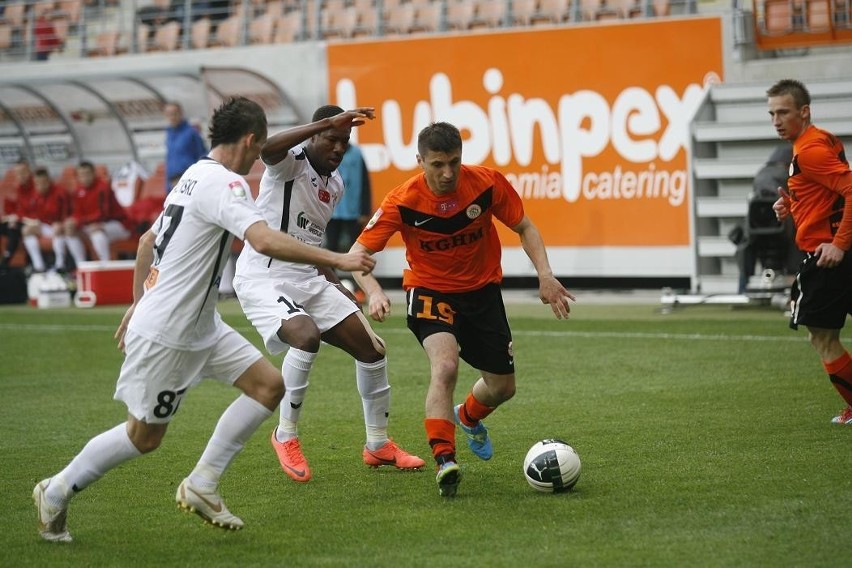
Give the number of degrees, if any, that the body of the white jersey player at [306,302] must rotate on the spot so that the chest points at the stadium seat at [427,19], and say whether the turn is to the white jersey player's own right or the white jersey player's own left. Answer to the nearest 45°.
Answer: approximately 135° to the white jersey player's own left

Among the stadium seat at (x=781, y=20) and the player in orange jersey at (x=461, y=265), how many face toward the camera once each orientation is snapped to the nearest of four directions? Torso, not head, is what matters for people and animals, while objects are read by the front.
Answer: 2

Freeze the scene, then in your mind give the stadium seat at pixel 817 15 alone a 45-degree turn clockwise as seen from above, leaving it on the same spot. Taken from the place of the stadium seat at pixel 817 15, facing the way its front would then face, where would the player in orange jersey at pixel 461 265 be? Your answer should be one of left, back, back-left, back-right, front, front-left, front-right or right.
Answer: front-left

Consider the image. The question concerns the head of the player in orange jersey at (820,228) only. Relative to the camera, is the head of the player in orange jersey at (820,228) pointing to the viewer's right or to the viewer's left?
to the viewer's left

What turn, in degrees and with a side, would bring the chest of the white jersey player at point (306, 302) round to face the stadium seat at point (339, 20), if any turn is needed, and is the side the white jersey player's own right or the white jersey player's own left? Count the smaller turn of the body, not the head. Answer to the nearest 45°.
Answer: approximately 135° to the white jersey player's own left

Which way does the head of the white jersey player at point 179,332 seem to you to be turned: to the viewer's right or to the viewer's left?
to the viewer's right

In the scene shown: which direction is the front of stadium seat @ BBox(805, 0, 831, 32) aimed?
toward the camera

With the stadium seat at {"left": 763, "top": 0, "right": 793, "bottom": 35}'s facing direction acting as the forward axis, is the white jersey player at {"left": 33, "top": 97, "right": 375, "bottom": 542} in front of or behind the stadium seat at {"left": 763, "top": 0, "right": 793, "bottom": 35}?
in front

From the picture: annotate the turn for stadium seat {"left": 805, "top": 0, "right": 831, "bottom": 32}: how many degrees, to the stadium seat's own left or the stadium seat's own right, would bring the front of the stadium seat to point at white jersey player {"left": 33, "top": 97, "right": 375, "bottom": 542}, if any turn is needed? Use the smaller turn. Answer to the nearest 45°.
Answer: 0° — it already faces them

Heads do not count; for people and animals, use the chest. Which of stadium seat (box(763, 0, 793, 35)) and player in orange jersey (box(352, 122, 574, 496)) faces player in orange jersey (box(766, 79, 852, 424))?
the stadium seat
